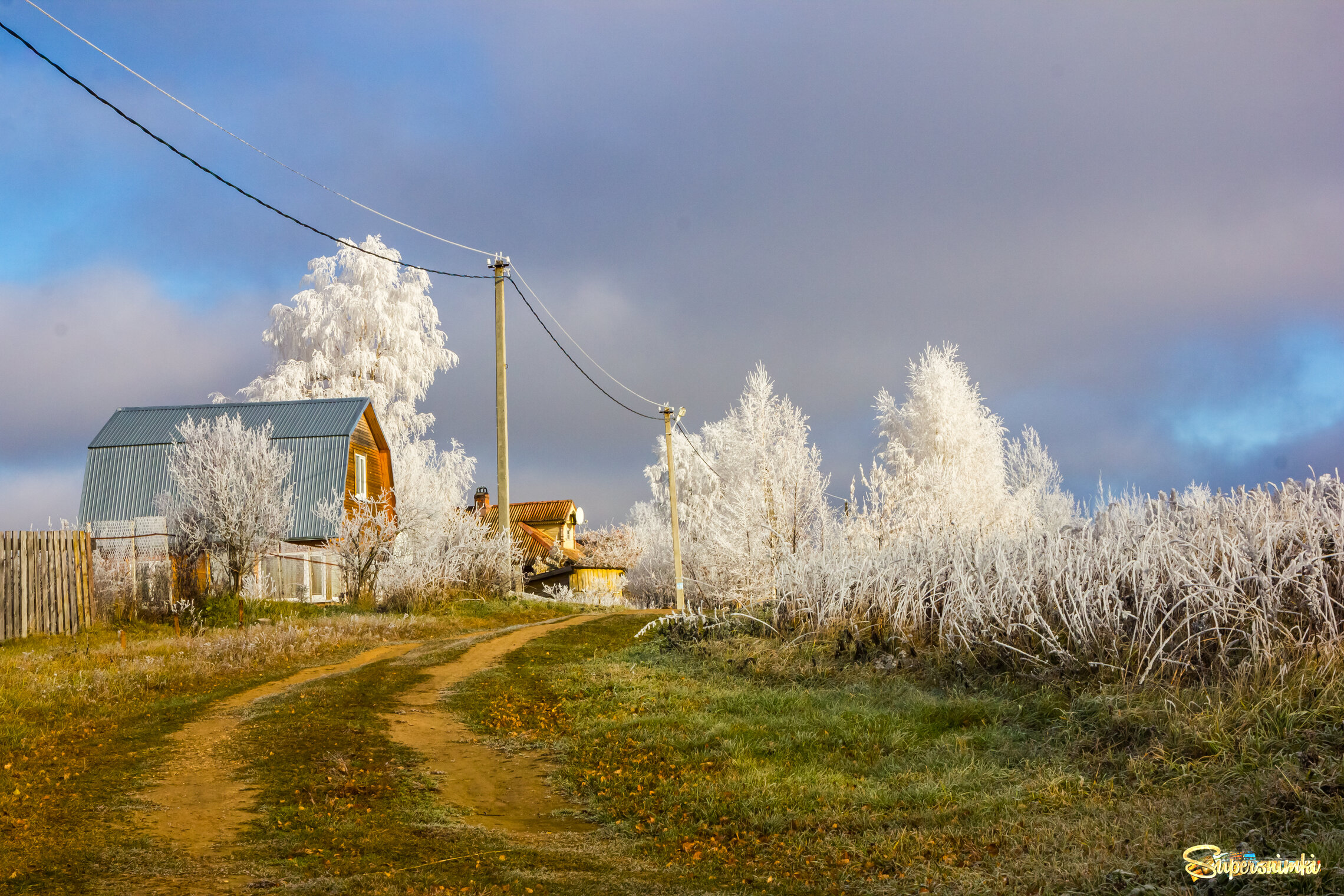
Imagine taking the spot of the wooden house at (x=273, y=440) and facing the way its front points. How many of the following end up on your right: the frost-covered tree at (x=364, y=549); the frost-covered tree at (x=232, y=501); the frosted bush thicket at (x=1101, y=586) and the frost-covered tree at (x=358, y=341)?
3

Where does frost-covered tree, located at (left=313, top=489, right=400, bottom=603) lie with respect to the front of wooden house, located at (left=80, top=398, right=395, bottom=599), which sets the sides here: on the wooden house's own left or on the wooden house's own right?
on the wooden house's own right

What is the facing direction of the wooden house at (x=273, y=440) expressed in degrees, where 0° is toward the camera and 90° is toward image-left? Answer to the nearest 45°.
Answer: approximately 270°

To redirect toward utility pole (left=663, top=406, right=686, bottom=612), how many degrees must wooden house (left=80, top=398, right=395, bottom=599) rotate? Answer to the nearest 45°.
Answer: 0° — it already faces it

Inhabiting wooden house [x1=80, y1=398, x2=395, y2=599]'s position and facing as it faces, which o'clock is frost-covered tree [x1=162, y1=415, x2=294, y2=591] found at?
The frost-covered tree is roughly at 3 o'clock from the wooden house.

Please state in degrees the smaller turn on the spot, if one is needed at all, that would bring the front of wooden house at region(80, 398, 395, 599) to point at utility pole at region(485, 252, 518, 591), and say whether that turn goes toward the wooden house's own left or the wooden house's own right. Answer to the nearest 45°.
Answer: approximately 45° to the wooden house's own right

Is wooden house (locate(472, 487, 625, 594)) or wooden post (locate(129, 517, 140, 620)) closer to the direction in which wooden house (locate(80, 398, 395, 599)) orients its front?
the wooden house

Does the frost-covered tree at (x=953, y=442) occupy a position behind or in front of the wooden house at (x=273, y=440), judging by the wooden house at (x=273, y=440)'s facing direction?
in front

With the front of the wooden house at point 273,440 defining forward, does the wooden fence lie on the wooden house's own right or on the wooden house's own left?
on the wooden house's own right

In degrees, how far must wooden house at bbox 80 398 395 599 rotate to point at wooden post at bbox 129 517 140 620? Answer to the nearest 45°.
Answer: approximately 90° to its right

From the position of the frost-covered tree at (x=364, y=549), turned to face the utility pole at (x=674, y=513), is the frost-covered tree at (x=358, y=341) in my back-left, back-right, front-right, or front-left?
front-left
